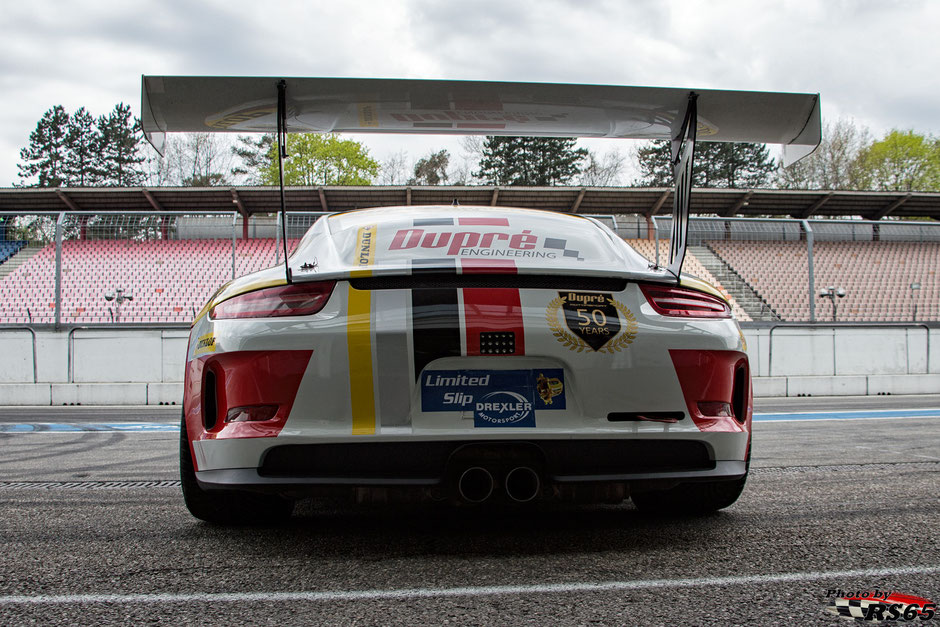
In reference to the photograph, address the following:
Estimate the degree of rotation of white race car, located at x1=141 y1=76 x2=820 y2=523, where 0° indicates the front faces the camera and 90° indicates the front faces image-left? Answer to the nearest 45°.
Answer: approximately 180°

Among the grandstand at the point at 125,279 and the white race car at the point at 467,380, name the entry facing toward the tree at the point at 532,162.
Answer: the white race car

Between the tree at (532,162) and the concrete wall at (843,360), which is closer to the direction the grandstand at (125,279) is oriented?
the concrete wall

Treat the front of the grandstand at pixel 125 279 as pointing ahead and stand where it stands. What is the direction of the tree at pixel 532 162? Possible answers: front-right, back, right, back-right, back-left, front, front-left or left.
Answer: back-left

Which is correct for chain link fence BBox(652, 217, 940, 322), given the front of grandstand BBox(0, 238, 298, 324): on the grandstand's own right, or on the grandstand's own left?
on the grandstand's own left

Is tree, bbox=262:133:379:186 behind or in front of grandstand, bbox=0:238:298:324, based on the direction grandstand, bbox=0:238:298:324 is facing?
behind

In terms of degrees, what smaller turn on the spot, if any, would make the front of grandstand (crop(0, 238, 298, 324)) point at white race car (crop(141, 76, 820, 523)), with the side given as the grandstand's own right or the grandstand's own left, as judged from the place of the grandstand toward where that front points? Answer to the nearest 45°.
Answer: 0° — it already faces it

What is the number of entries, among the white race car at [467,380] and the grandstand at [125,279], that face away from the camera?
1

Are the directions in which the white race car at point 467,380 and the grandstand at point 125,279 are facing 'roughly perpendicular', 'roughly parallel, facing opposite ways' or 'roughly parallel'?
roughly parallel, facing opposite ways

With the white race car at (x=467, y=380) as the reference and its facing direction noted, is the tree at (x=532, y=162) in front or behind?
in front

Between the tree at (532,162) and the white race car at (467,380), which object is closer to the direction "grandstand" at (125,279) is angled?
the white race car

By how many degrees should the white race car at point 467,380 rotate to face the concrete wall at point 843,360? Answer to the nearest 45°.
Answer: approximately 45° to its right

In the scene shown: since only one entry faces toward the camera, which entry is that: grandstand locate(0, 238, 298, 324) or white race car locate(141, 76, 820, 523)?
the grandstand

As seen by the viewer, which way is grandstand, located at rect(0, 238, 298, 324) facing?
toward the camera
